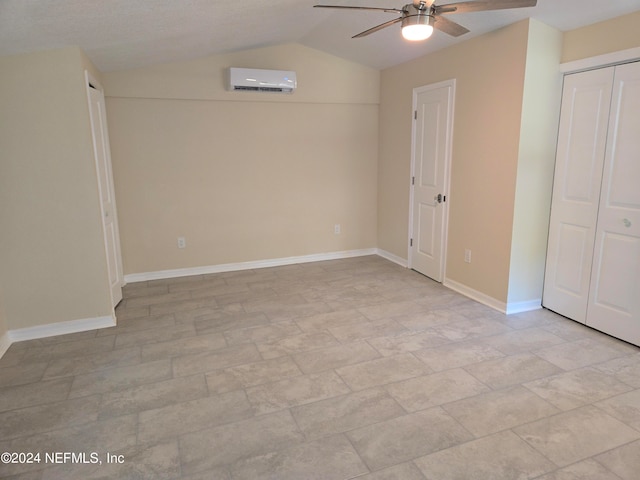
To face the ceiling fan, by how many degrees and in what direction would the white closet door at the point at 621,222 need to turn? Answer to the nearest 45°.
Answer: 0° — it already faces it

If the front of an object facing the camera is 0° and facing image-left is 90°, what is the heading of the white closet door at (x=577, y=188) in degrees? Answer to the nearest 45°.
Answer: approximately 45°

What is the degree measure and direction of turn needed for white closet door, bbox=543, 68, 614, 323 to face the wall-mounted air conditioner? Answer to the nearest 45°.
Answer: approximately 45° to its right

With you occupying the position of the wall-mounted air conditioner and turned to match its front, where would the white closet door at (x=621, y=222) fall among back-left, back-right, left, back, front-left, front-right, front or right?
front-left

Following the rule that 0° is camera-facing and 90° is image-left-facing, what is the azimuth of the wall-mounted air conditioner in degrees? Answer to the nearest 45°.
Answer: approximately 0°

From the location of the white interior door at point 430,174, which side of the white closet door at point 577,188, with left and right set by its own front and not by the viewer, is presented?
right

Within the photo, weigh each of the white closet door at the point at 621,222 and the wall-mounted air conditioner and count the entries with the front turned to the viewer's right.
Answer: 0

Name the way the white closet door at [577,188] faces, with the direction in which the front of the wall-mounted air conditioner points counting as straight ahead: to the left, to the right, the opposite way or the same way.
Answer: to the right

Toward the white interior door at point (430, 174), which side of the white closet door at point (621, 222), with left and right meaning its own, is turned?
right

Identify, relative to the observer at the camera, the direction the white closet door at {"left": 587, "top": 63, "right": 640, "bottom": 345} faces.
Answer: facing the viewer and to the left of the viewer

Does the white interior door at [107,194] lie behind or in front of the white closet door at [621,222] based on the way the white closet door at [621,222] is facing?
in front
